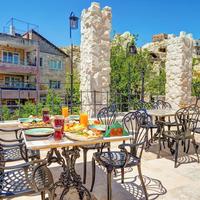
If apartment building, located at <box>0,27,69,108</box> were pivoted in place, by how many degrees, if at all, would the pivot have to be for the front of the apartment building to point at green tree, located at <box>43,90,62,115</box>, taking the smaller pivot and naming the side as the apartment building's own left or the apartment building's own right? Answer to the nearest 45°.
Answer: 0° — it already faces it

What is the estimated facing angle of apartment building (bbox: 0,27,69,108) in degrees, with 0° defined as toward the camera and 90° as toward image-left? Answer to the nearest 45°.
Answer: approximately 0°

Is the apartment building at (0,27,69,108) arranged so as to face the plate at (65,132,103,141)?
yes

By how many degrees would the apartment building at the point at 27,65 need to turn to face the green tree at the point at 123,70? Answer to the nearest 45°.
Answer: approximately 45° to its left

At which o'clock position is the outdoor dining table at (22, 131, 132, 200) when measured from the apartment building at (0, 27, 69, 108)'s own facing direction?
The outdoor dining table is roughly at 12 o'clock from the apartment building.
